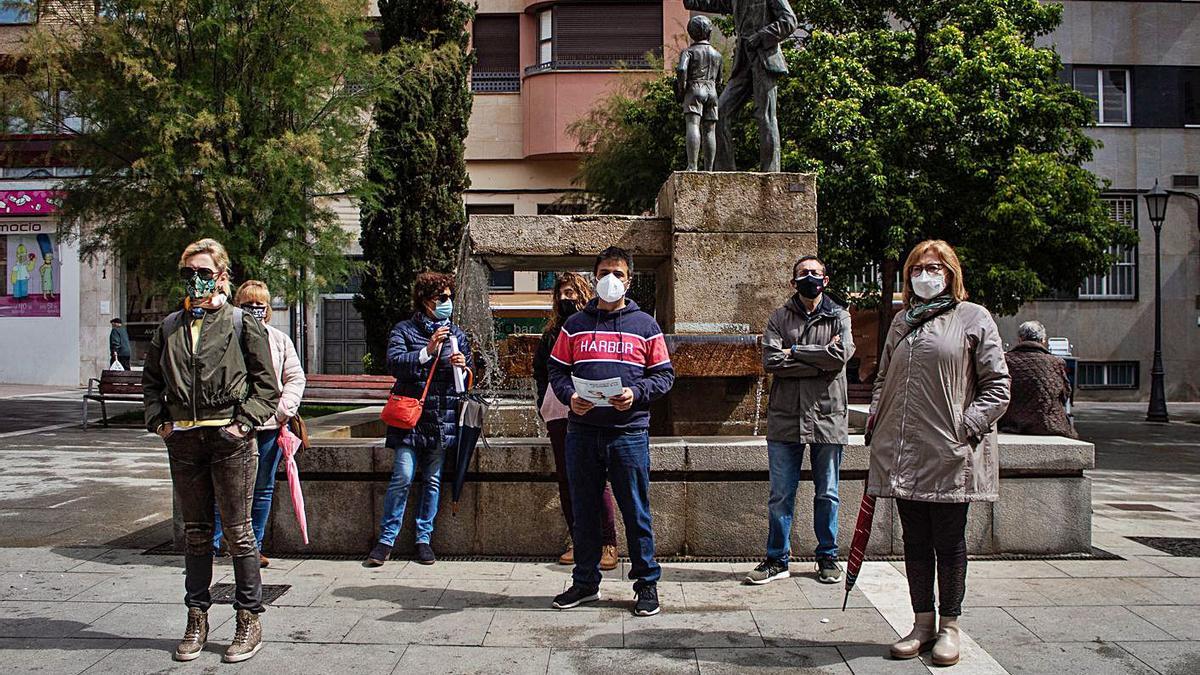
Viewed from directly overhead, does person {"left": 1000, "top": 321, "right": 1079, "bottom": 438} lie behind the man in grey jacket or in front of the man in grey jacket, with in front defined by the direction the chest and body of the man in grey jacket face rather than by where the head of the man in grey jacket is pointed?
behind

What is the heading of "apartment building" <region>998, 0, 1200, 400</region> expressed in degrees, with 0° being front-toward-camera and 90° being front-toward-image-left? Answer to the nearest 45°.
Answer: approximately 0°

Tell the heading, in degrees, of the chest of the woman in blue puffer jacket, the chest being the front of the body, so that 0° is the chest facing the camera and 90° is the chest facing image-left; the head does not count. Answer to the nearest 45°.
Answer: approximately 315°

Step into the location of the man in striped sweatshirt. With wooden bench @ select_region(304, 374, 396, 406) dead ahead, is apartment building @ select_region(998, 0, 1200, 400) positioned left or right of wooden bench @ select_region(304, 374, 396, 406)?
right

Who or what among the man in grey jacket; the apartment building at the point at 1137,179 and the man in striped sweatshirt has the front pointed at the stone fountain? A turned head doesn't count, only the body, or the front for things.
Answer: the apartment building

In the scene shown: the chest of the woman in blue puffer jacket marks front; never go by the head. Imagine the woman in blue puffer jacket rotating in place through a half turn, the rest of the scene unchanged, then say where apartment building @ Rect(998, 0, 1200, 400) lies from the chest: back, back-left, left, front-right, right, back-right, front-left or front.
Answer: right

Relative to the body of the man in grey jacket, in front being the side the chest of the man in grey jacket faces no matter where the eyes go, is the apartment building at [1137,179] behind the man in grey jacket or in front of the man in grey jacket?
behind

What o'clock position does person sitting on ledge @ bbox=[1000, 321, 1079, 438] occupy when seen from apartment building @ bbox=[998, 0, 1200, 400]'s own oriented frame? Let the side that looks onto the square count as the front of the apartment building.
The person sitting on ledge is roughly at 12 o'clock from the apartment building.
